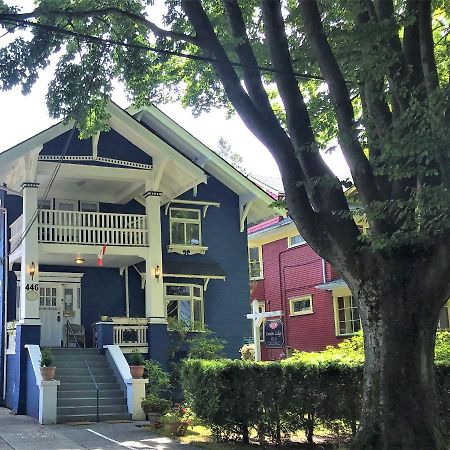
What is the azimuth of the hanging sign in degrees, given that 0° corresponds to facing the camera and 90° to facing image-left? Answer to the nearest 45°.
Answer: approximately 0°

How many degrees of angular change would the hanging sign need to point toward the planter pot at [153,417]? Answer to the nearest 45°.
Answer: approximately 45° to its right

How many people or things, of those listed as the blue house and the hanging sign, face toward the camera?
2

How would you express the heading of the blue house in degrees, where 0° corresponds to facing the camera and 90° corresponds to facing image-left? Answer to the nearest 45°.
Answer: approximately 0°

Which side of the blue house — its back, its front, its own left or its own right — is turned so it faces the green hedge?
front

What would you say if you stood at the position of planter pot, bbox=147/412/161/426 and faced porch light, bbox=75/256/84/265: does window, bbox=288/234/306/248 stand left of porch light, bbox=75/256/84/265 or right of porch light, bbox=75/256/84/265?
right

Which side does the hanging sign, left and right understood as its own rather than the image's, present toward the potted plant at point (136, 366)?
right

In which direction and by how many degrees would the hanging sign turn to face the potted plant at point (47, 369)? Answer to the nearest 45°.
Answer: approximately 90° to its right

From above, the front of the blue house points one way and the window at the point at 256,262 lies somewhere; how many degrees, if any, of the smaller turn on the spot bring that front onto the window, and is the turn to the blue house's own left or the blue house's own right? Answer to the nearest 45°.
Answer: approximately 135° to the blue house's own left

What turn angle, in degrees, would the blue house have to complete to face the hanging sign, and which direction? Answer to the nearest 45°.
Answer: approximately 45° to its left

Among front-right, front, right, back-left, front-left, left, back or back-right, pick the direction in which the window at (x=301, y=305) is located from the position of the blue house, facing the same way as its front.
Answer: back-left
